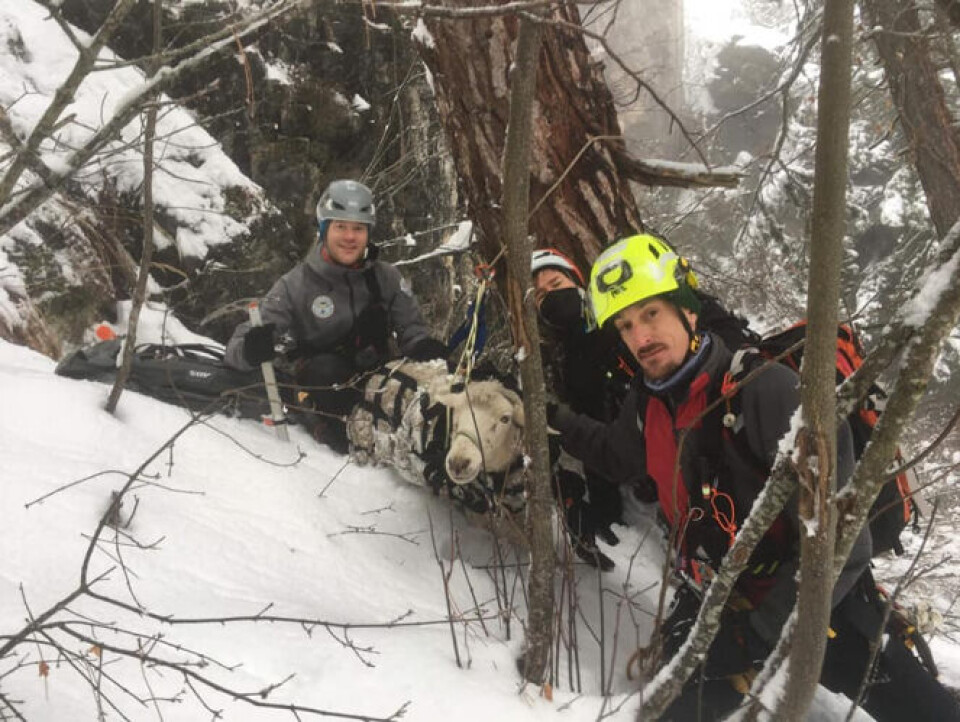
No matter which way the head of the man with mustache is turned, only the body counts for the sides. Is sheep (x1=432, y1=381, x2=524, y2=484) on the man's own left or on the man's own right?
on the man's own right

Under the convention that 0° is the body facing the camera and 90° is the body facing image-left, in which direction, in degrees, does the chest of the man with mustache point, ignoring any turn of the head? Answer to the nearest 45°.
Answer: approximately 45°
